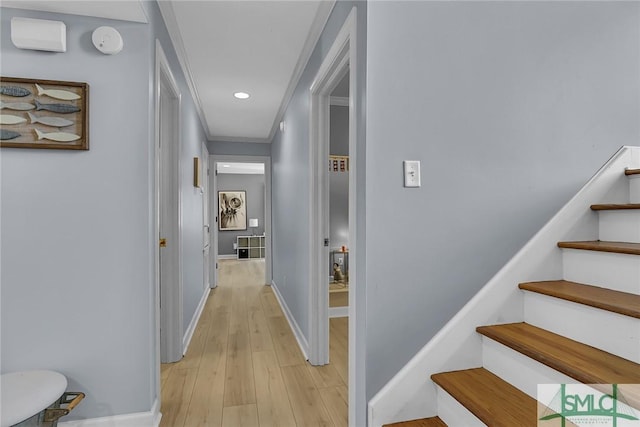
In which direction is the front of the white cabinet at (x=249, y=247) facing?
toward the camera

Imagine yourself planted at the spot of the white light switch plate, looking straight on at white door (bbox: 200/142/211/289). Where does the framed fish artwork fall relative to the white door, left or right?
left

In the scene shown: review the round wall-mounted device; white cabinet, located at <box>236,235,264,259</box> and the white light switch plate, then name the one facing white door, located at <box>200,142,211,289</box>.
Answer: the white cabinet

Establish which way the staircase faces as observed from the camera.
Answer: facing the viewer and to the left of the viewer

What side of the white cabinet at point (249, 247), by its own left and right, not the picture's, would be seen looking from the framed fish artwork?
front
